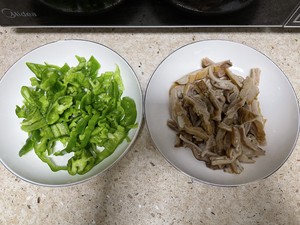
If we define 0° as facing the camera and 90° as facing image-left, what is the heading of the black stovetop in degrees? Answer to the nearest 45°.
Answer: approximately 0°
